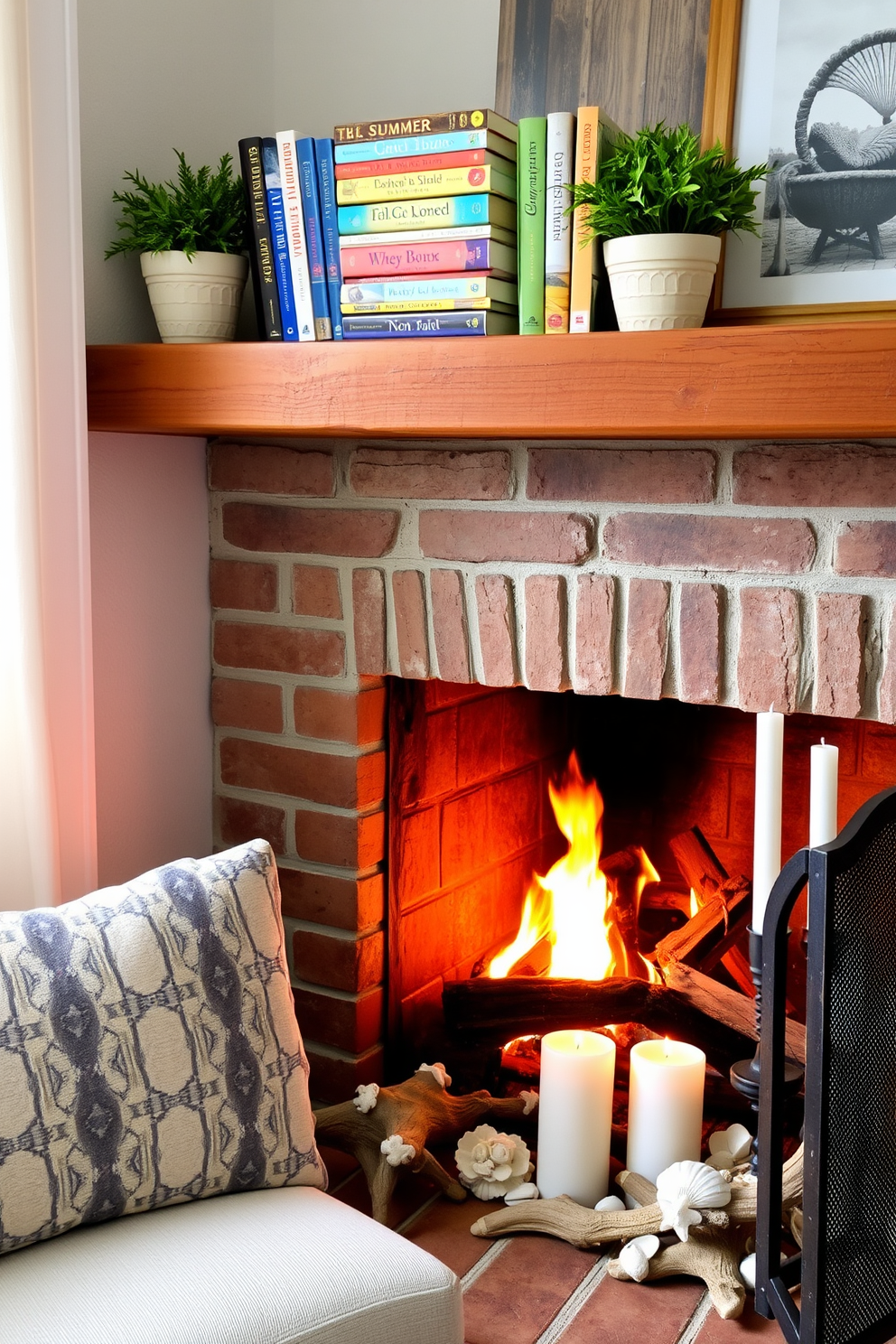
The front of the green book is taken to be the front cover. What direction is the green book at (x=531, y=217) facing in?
to the viewer's right

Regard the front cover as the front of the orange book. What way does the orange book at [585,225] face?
to the viewer's right

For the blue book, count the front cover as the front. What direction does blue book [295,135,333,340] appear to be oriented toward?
to the viewer's right
